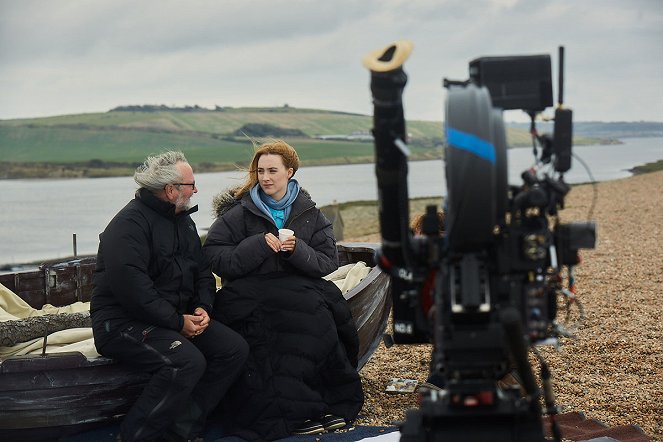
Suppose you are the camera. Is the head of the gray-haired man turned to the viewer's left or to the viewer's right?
to the viewer's right

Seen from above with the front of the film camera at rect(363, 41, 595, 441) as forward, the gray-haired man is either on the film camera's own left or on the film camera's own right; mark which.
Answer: on the film camera's own left

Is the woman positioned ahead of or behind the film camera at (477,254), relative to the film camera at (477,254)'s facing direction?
ahead

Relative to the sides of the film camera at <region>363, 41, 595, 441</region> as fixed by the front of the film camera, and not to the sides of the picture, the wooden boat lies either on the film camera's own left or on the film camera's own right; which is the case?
on the film camera's own left

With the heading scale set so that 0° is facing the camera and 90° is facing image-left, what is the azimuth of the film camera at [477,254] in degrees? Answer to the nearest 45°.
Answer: approximately 180°

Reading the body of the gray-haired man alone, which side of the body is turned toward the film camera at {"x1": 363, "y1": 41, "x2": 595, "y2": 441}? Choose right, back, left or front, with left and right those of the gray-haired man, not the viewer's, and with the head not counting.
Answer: front

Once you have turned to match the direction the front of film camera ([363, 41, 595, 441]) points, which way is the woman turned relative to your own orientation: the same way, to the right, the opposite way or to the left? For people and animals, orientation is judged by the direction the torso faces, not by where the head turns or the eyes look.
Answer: the opposite way

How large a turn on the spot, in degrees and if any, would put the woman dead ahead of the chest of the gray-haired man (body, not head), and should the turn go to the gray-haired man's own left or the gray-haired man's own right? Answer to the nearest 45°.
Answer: approximately 45° to the gray-haired man's own left

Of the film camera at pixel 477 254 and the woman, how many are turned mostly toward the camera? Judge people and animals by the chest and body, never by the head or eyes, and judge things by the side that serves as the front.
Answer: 1
